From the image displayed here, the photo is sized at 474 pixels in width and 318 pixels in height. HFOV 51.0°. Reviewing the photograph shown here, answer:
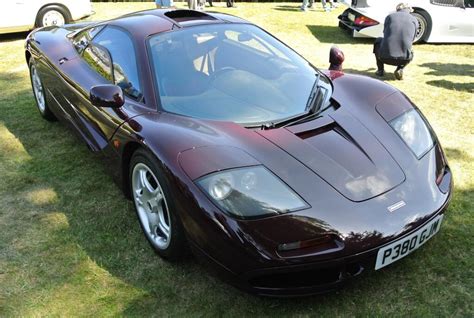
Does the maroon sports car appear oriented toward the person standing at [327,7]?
no

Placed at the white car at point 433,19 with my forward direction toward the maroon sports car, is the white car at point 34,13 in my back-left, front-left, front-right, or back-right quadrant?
front-right

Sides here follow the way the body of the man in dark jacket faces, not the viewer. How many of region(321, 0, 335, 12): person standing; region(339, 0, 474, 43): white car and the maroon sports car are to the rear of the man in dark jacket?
1

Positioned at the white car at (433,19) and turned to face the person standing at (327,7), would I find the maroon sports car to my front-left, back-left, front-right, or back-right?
back-left

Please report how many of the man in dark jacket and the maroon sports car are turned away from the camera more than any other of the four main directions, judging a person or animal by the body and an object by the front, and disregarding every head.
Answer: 1

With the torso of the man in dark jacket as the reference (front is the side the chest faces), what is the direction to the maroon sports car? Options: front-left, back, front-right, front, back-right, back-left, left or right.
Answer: back

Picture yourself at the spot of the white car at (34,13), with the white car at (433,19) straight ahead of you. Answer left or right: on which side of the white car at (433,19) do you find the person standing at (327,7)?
left

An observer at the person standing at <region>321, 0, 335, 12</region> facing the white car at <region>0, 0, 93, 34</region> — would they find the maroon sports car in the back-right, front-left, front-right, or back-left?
front-left

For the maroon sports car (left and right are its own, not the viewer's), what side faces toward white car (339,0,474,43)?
left

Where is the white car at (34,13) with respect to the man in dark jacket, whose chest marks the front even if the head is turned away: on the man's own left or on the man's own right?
on the man's own left

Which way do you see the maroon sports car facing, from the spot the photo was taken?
facing the viewer and to the right of the viewer

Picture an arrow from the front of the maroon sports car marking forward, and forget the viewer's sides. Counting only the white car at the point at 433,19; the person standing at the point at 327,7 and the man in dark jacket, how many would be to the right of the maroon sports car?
0

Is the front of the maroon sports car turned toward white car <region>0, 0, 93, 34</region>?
no

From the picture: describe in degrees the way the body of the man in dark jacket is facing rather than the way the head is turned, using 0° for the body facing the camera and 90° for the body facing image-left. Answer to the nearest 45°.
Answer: approximately 180°

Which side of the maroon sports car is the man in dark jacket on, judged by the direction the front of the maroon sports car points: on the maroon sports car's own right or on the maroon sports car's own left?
on the maroon sports car's own left

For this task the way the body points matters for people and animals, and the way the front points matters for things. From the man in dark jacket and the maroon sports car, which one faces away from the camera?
the man in dark jacket
